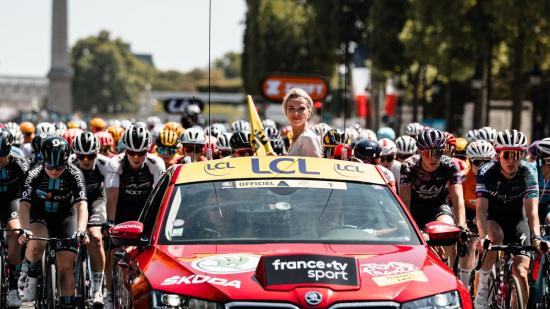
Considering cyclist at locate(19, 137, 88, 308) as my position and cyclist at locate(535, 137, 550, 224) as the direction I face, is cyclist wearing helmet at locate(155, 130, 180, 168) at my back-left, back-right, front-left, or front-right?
front-left

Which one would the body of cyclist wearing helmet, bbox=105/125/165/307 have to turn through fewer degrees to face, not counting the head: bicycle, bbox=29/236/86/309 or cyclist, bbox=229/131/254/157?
the bicycle

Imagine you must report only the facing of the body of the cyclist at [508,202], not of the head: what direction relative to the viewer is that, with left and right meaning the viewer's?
facing the viewer

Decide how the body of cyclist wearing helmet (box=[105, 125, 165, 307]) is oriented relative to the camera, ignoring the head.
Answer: toward the camera

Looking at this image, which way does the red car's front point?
toward the camera

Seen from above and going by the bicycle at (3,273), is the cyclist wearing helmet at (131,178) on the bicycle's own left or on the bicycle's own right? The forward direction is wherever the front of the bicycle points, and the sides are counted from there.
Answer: on the bicycle's own left

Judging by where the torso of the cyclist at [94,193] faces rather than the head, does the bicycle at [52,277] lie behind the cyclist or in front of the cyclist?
in front

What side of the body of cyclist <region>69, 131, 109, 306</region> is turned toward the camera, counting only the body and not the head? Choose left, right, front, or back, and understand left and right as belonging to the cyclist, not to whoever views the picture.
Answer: front
